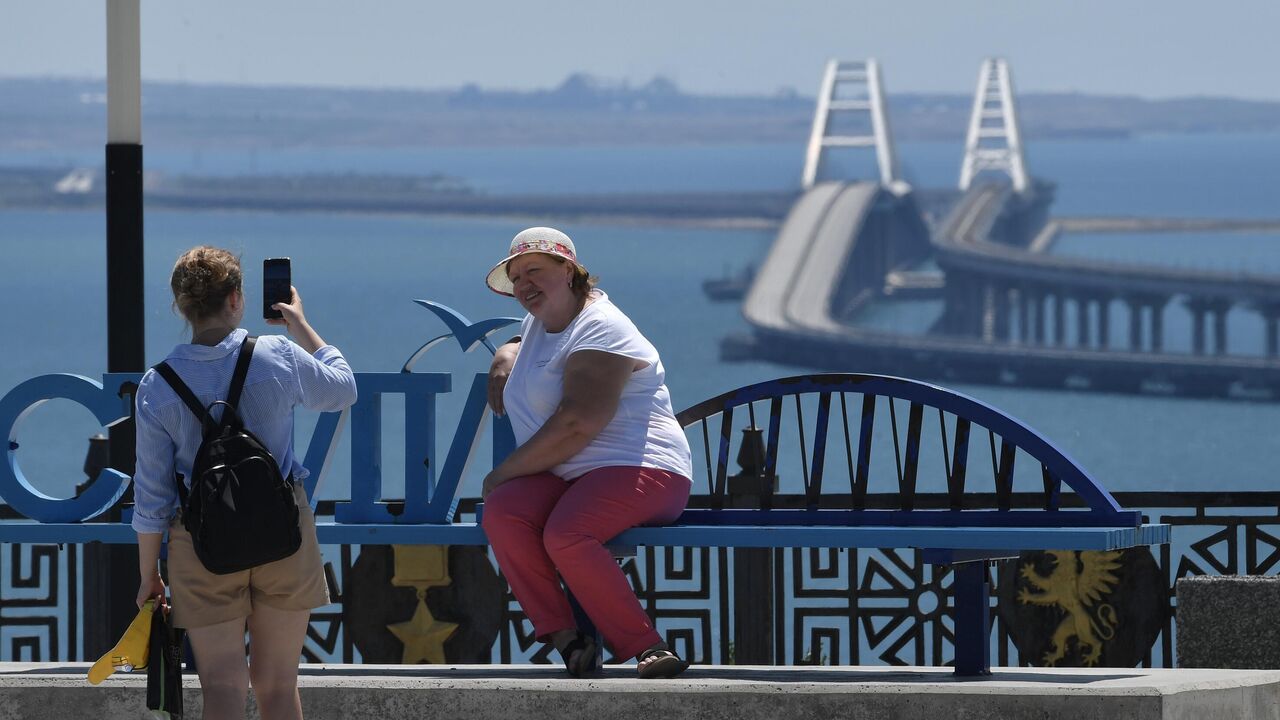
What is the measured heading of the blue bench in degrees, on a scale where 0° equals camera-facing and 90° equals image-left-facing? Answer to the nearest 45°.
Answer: approximately 0°

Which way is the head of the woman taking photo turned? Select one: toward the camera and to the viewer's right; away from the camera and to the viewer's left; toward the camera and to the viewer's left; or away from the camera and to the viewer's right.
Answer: away from the camera and to the viewer's right

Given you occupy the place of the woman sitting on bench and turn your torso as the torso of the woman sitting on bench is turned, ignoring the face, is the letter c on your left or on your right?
on your right

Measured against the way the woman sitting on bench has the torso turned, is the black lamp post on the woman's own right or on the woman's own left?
on the woman's own right

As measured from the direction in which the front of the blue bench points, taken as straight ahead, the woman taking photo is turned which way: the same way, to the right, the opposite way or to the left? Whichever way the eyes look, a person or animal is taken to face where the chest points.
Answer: the opposite way

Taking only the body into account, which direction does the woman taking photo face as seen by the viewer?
away from the camera

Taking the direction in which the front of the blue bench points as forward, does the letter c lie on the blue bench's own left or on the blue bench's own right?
on the blue bench's own right

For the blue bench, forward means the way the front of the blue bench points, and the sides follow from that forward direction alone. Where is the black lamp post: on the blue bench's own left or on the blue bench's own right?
on the blue bench's own right

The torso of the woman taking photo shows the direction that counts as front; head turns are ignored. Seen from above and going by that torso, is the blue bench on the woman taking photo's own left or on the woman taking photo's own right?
on the woman taking photo's own right

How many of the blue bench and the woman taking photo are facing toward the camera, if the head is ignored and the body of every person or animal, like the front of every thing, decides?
1
